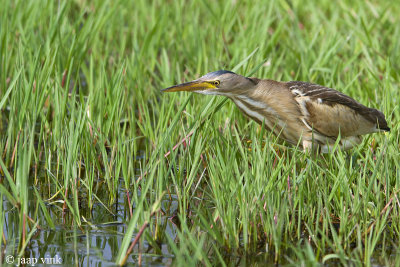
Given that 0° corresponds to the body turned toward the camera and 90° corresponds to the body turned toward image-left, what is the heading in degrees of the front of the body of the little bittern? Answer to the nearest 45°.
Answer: approximately 90°
